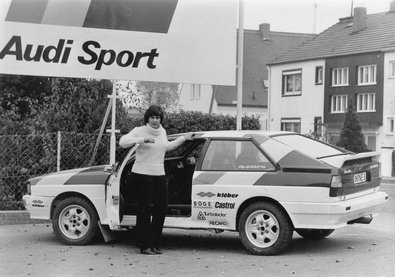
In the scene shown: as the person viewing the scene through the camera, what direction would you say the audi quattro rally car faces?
facing away from the viewer and to the left of the viewer

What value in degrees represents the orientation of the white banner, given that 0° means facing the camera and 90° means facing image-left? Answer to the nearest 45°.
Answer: approximately 0°

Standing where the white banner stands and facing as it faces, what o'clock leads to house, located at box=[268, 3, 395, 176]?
The house is roughly at 7 o'clock from the white banner.

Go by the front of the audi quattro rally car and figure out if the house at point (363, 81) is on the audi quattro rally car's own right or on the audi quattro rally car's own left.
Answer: on the audi quattro rally car's own right

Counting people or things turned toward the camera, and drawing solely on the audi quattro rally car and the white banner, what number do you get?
1

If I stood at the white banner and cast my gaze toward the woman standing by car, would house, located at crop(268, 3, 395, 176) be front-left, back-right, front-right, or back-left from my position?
back-left

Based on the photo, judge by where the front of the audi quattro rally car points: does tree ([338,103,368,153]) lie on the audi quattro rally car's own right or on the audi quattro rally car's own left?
on the audi quattro rally car's own right

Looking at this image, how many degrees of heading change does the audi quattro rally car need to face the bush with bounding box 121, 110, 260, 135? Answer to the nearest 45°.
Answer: approximately 45° to its right
